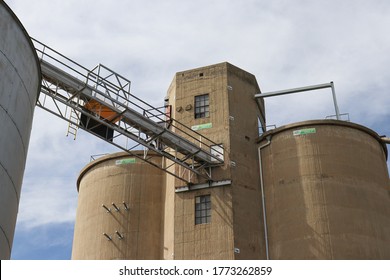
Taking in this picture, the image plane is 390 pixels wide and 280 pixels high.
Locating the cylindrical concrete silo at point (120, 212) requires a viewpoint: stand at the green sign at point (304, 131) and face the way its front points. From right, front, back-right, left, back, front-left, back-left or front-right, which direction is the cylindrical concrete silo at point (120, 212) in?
right

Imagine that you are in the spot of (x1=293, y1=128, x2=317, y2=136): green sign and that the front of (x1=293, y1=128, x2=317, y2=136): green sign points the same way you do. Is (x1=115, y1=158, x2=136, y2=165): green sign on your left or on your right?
on your right

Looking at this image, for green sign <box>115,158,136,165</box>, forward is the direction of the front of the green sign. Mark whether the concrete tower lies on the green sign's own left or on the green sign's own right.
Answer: on the green sign's own left

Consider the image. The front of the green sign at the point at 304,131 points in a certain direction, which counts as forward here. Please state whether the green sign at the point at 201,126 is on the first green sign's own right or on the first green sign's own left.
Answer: on the first green sign's own right

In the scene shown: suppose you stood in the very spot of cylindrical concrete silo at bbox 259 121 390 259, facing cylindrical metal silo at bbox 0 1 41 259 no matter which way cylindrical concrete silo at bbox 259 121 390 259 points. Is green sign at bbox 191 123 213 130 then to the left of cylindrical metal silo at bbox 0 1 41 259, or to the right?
right

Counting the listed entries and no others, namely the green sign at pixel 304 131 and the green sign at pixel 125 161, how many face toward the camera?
2

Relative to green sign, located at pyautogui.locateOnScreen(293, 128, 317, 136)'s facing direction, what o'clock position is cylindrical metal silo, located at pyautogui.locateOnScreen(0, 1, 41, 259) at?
The cylindrical metal silo is roughly at 1 o'clock from the green sign.

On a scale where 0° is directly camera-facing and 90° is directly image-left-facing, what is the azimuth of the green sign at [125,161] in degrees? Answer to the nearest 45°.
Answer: approximately 0°

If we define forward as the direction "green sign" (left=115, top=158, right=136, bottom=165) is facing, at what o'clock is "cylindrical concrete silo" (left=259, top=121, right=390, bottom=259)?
The cylindrical concrete silo is roughly at 10 o'clock from the green sign.

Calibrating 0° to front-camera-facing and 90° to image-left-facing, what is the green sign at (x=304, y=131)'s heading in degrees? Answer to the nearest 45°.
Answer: approximately 0°
